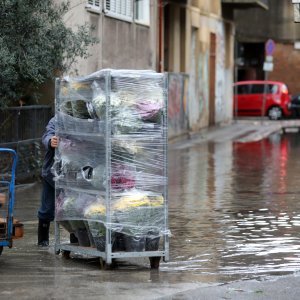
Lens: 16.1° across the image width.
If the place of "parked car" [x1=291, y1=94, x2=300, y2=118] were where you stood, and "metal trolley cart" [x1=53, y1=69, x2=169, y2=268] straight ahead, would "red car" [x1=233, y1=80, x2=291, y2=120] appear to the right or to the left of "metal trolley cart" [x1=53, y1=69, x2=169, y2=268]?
right

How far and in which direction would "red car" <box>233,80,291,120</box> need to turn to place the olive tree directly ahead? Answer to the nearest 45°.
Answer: approximately 90° to its left

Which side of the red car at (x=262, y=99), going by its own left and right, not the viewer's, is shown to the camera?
left

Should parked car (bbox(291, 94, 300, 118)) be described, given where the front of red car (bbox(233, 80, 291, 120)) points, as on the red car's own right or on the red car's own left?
on the red car's own right

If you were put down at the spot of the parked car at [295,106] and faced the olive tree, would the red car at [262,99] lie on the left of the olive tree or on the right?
right

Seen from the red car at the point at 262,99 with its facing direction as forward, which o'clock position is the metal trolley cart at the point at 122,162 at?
The metal trolley cart is roughly at 9 o'clock from the red car.
